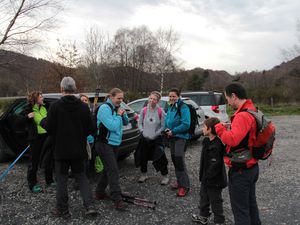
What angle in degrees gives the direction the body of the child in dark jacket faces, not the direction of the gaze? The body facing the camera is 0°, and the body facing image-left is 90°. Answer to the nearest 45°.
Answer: approximately 90°

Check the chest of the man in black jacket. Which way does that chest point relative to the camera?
away from the camera

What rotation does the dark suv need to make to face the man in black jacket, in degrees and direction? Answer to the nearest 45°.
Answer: approximately 90° to its left

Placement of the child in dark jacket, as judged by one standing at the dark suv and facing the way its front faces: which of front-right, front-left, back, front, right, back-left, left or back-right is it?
back-left

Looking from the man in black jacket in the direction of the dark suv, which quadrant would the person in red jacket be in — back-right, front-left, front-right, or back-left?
back-right

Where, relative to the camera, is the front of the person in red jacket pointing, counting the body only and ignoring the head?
to the viewer's left

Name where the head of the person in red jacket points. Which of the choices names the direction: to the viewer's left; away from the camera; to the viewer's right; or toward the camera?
to the viewer's left

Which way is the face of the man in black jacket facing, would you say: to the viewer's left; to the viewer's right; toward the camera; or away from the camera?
away from the camera

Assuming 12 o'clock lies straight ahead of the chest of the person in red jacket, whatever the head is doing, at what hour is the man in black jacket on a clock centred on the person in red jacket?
The man in black jacket is roughly at 12 o'clock from the person in red jacket.
